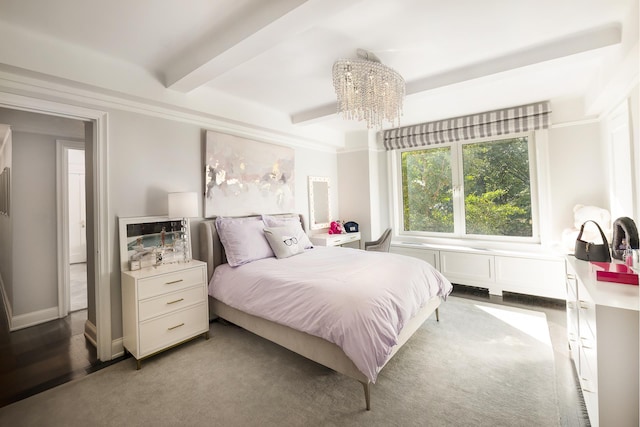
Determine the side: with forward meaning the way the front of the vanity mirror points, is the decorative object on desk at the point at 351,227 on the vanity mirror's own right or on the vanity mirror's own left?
on the vanity mirror's own left

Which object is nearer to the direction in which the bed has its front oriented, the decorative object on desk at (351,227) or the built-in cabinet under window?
the built-in cabinet under window

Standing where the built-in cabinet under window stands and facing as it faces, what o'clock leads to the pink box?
The pink box is roughly at 10 o'clock from the built-in cabinet under window.

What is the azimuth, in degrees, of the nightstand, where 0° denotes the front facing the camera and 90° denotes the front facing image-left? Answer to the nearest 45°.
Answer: approximately 315°

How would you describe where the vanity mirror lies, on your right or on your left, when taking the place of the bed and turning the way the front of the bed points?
on your left

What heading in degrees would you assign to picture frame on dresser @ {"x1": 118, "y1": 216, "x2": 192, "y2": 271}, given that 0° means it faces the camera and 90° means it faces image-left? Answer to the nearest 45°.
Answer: approximately 315°

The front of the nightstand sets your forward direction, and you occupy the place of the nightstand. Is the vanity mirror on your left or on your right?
on your left

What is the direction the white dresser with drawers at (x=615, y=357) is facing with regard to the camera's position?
facing to the left of the viewer

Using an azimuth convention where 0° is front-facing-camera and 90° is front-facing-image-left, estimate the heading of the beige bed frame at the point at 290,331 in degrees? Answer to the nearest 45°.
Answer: approximately 315°
